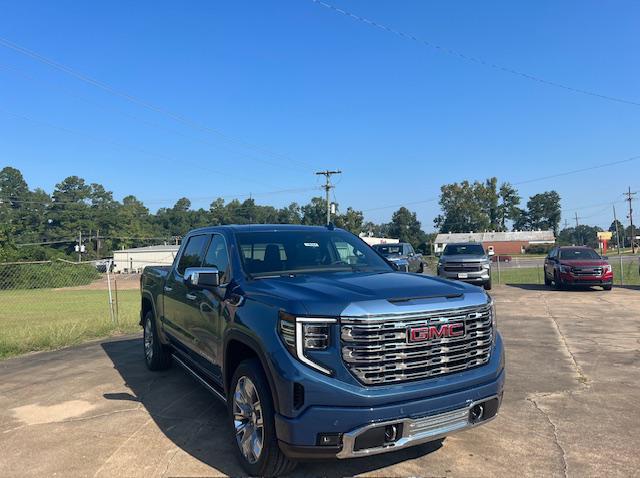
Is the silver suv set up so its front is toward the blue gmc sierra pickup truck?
yes

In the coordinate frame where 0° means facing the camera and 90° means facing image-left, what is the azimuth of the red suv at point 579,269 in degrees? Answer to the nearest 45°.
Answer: approximately 0°

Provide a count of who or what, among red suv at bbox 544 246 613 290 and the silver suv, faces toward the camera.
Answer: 2

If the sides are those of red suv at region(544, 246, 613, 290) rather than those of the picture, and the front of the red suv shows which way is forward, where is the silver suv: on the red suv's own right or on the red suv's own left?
on the red suv's own right

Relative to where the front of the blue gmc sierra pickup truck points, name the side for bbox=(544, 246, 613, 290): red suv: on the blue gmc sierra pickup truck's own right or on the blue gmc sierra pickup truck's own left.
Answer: on the blue gmc sierra pickup truck's own left

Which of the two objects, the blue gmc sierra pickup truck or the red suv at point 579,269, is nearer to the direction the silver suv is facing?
the blue gmc sierra pickup truck

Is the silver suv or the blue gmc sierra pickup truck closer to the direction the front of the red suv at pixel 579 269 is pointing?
the blue gmc sierra pickup truck

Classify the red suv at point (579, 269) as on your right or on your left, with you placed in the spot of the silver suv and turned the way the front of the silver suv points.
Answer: on your left

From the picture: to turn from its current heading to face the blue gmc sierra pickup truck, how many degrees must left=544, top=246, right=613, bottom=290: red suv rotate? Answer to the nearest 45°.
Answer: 0° — it already faces it

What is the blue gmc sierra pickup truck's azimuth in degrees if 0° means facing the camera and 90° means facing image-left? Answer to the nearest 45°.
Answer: approximately 315°
